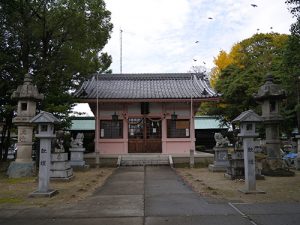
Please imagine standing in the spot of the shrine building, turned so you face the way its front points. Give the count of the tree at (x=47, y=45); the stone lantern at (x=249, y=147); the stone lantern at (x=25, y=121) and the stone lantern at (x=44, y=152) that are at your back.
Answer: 0

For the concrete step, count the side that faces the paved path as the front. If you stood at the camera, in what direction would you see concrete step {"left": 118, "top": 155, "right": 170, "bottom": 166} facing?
facing the viewer

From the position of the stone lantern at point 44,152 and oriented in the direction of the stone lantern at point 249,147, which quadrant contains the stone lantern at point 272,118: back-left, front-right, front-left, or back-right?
front-left

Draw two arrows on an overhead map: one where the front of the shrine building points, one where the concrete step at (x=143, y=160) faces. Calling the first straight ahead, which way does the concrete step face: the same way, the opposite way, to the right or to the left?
the same way

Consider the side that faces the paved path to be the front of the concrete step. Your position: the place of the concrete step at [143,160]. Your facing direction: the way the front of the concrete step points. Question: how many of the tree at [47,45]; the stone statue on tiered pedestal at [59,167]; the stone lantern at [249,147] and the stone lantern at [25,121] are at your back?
0

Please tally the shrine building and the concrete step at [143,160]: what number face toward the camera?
2

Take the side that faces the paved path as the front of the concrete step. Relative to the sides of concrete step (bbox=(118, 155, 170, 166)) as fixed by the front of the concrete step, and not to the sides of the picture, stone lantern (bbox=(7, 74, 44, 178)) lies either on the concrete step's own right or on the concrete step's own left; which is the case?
on the concrete step's own right

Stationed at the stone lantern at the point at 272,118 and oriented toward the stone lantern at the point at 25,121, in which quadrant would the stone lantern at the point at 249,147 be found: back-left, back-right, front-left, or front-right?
front-left

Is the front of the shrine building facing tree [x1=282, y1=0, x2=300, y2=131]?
no

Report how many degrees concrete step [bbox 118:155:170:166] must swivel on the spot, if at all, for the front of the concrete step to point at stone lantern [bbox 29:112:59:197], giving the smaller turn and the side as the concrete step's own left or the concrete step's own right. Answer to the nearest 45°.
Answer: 0° — it already faces it

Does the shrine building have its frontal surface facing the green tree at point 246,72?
no

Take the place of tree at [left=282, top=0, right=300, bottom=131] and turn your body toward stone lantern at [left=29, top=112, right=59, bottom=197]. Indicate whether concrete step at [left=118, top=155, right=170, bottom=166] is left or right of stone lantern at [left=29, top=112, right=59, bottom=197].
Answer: right

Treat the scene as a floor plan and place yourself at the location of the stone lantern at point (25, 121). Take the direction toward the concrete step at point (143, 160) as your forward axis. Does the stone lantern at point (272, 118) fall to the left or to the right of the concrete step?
right

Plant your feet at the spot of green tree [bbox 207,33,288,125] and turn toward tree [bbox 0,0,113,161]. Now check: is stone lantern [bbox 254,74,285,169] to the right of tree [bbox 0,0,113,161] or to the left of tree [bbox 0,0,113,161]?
left

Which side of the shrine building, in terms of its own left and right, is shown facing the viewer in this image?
front

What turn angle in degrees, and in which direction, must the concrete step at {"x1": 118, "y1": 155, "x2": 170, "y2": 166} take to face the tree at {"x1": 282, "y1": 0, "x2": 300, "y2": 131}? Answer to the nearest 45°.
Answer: approximately 45° to its left
